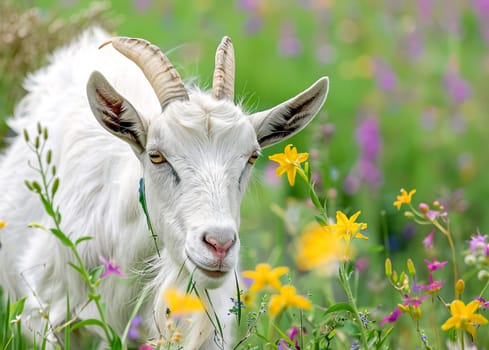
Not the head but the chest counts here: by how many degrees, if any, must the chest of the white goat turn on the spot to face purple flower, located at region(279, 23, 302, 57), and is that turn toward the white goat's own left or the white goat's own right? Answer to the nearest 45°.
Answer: approximately 135° to the white goat's own left

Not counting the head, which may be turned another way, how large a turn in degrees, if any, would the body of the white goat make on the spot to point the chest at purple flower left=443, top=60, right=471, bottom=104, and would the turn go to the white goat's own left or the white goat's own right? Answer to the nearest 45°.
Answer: approximately 90° to the white goat's own left

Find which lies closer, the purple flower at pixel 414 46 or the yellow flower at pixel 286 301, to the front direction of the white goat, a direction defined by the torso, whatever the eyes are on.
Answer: the yellow flower

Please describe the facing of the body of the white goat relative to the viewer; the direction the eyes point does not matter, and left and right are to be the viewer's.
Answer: facing the viewer and to the right of the viewer

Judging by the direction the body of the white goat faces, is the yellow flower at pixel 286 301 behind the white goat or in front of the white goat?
in front

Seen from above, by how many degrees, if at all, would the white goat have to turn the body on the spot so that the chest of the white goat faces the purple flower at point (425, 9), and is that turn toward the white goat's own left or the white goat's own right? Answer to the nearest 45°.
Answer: approximately 90° to the white goat's own left

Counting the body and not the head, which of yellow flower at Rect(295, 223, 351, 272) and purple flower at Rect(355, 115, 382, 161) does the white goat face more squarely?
the yellow flower

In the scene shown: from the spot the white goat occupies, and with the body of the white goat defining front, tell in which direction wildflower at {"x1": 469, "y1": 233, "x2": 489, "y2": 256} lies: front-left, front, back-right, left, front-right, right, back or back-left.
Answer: front

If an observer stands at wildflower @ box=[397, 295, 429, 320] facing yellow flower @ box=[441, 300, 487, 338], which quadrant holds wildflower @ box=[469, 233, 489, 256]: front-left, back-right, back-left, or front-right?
front-left
